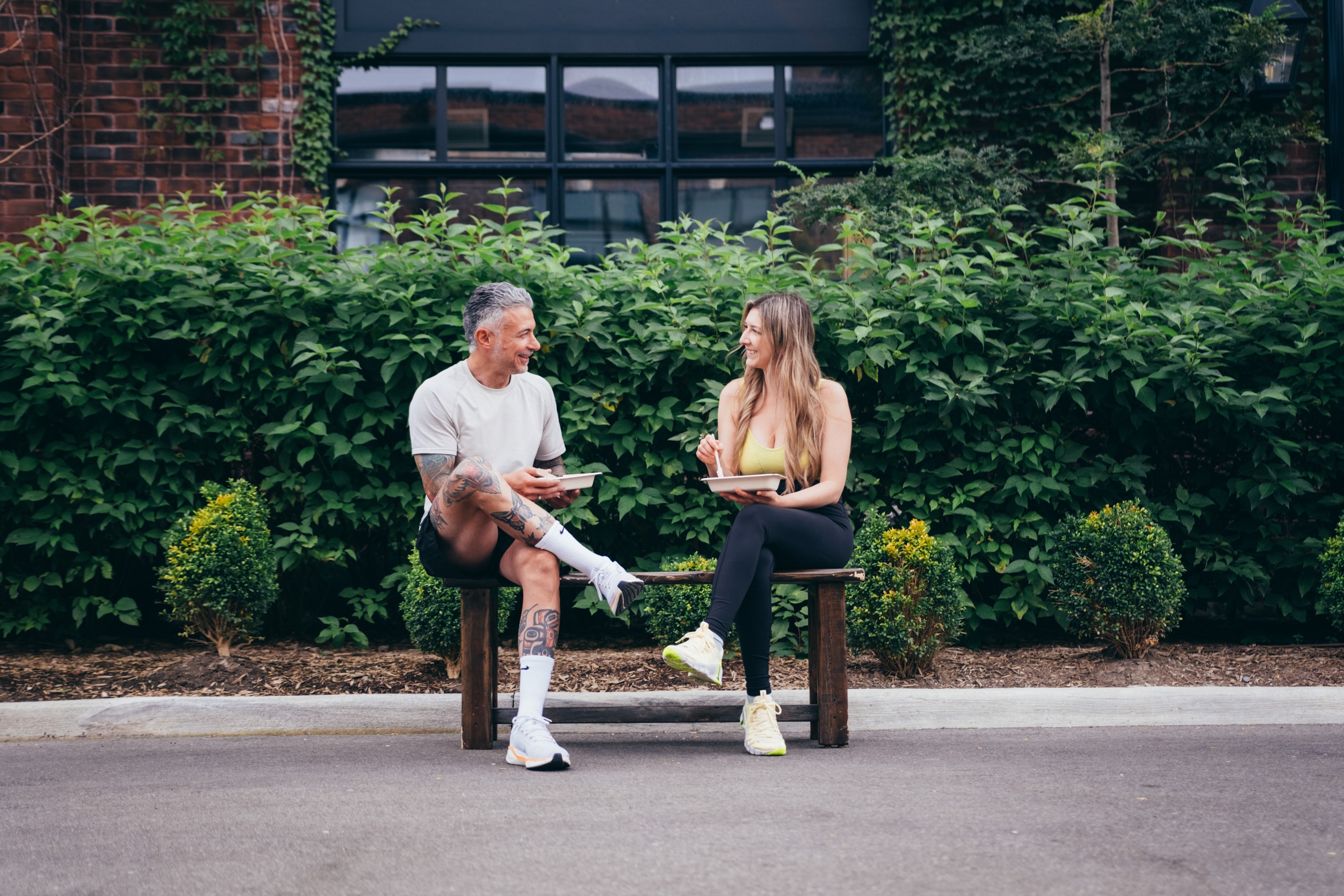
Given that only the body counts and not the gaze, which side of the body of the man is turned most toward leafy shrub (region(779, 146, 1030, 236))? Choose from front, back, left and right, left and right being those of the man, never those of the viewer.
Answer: left

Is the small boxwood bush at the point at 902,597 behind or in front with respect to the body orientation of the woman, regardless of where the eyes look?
behind

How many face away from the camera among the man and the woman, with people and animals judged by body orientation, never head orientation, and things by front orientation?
0

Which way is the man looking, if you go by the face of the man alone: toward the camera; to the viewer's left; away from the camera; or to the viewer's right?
to the viewer's right

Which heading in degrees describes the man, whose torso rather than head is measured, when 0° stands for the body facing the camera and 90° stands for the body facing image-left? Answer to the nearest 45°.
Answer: approximately 315°

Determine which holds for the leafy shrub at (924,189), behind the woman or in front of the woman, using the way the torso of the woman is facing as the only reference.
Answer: behind

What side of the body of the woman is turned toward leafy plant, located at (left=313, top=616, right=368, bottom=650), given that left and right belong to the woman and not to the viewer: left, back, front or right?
right

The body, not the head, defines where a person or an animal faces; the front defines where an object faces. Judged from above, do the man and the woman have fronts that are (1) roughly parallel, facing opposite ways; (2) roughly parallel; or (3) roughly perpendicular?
roughly perpendicular

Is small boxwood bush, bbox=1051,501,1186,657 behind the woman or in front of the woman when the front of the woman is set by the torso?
behind

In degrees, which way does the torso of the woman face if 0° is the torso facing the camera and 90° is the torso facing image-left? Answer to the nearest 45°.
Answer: approximately 45°

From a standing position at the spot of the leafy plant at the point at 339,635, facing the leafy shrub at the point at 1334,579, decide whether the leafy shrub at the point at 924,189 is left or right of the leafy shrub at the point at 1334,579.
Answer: left

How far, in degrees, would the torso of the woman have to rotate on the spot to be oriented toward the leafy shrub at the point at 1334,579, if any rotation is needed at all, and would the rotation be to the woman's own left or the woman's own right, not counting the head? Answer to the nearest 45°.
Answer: approximately 180°

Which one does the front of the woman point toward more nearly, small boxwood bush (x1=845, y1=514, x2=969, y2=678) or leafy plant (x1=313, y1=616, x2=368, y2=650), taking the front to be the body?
the leafy plant
